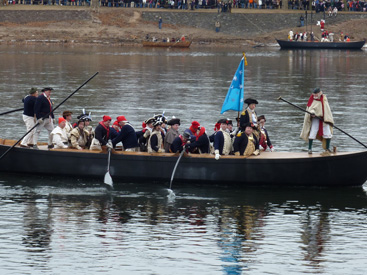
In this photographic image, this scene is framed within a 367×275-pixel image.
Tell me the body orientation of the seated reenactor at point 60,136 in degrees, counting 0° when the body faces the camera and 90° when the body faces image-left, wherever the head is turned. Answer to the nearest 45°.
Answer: approximately 315°
